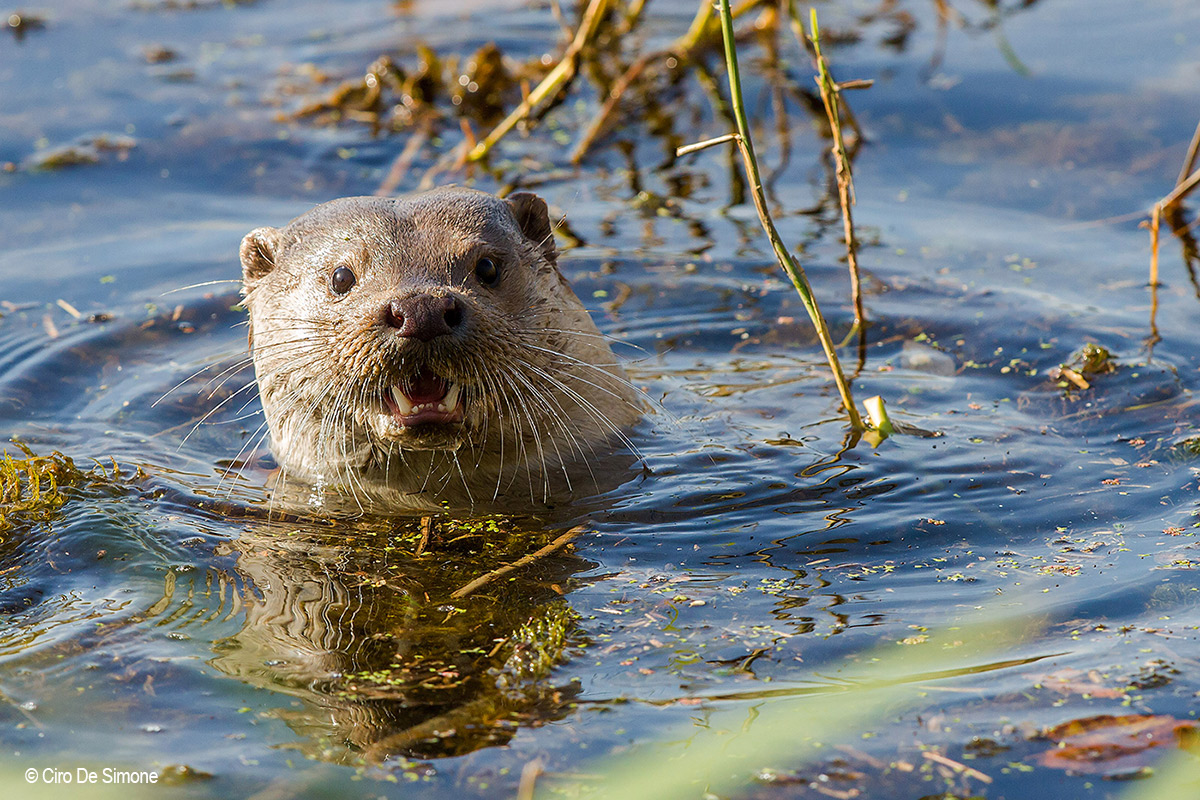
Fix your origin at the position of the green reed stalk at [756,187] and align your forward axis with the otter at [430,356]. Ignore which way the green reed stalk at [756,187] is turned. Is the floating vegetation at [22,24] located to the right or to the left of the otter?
right

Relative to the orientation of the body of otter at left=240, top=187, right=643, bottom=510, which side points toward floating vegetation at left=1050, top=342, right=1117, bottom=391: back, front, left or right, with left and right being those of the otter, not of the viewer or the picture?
left

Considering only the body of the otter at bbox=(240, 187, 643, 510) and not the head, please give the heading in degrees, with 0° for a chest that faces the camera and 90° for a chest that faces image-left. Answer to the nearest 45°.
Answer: approximately 0°

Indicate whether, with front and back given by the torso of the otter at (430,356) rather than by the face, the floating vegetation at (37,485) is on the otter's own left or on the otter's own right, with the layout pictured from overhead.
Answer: on the otter's own right

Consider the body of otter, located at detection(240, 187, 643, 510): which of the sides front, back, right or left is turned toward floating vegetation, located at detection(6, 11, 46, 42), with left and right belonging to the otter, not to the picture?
back

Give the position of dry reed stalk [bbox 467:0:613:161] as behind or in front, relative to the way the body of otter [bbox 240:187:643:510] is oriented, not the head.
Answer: behind

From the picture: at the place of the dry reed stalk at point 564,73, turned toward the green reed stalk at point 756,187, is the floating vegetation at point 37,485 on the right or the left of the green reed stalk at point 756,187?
right

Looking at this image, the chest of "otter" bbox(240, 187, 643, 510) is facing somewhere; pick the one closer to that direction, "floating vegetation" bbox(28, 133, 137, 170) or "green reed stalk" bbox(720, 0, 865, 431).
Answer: the green reed stalk

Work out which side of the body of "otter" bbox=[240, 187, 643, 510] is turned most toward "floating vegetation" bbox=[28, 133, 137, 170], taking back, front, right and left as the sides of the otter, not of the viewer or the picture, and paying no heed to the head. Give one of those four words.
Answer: back
